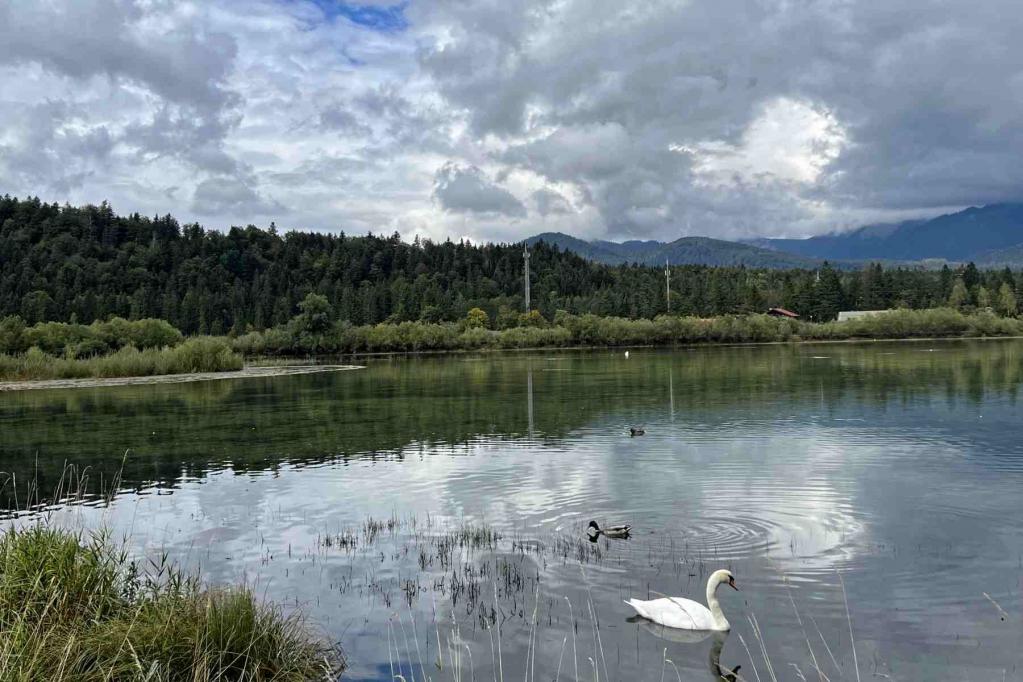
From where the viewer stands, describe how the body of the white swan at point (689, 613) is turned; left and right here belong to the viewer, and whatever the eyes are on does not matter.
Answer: facing to the right of the viewer

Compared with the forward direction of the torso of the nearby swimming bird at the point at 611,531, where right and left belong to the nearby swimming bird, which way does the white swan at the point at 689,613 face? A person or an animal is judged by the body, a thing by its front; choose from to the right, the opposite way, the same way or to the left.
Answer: the opposite way

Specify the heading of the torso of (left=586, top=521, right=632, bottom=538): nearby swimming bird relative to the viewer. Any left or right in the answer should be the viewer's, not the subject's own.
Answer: facing to the left of the viewer

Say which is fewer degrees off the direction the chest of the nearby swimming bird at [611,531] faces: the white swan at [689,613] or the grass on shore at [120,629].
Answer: the grass on shore

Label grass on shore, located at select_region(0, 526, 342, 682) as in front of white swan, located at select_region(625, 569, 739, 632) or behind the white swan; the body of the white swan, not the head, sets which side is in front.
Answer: behind

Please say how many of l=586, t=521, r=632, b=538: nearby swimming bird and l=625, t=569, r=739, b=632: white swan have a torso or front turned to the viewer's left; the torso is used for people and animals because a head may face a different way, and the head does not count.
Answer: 1

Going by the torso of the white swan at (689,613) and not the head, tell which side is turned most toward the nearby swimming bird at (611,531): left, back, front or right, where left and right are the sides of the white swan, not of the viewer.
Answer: left

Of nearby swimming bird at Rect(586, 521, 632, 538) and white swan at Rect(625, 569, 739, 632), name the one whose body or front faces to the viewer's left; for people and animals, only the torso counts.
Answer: the nearby swimming bird

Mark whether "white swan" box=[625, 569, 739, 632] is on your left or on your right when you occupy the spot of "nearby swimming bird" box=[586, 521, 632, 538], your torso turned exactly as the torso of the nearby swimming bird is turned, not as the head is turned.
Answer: on your left
